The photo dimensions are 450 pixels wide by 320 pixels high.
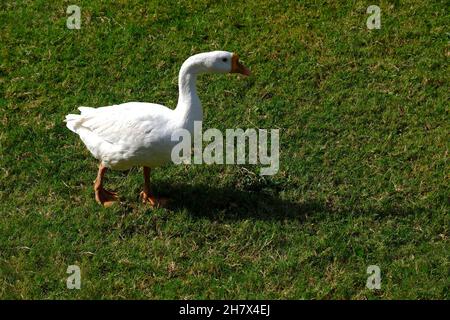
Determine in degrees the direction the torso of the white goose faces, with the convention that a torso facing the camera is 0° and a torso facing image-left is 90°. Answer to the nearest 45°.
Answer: approximately 270°
